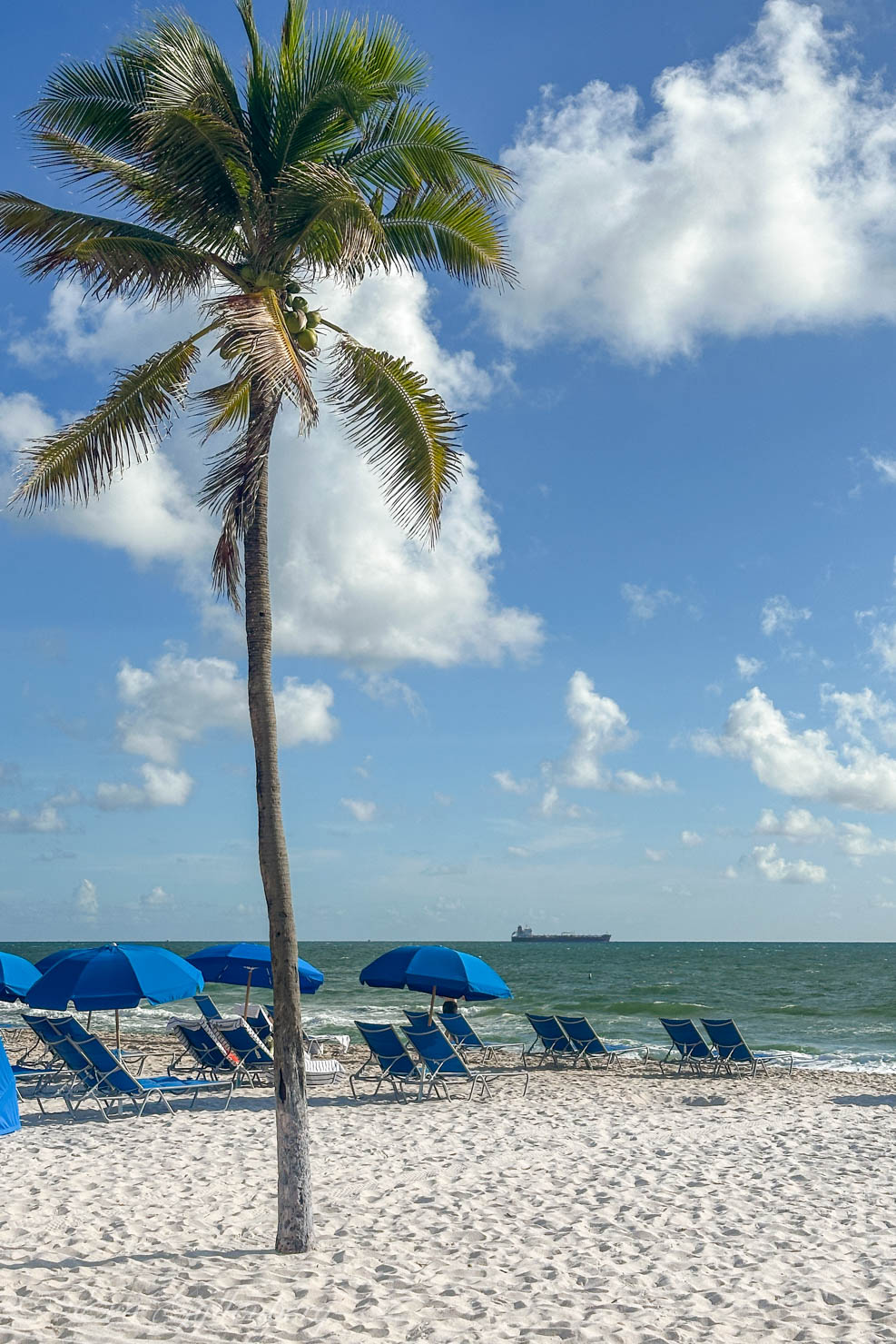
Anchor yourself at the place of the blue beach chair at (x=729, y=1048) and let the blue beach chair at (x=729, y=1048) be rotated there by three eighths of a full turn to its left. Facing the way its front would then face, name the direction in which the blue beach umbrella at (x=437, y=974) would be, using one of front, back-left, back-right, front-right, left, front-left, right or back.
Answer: front-left

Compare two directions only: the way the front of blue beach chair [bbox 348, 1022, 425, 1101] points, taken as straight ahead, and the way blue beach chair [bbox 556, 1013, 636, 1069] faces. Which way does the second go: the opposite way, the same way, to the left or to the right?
the same way

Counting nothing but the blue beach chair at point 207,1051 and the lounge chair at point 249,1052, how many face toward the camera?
0

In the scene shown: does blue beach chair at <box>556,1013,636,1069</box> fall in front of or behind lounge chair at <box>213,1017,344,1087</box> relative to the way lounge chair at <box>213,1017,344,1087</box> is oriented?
in front

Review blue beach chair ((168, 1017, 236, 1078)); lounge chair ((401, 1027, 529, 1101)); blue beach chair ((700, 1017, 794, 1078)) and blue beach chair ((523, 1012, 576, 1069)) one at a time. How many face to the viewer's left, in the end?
0

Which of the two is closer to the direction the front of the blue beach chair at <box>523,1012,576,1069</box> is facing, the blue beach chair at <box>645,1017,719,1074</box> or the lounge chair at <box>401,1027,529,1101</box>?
the blue beach chair

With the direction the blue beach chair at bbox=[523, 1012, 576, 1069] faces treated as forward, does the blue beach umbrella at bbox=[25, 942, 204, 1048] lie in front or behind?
behind

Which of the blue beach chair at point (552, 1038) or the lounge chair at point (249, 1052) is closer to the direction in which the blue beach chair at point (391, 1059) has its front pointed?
the blue beach chair

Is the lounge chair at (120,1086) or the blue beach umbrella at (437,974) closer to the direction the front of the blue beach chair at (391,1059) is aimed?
the blue beach umbrella

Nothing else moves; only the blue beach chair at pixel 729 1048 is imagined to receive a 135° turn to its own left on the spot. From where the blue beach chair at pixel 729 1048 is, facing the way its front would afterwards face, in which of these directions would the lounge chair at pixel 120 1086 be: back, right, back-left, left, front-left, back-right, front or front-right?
front-left

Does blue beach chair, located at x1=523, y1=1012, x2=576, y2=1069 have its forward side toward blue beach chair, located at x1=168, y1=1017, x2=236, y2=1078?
no

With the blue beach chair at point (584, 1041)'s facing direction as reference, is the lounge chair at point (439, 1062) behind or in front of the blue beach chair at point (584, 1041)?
behind

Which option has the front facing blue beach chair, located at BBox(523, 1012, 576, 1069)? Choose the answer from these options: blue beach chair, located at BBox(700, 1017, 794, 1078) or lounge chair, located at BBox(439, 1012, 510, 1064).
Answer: the lounge chair
